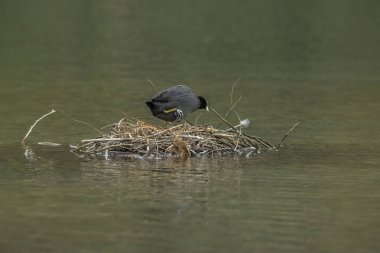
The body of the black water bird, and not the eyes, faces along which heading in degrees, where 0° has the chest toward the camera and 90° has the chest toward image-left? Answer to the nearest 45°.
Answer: approximately 270°
